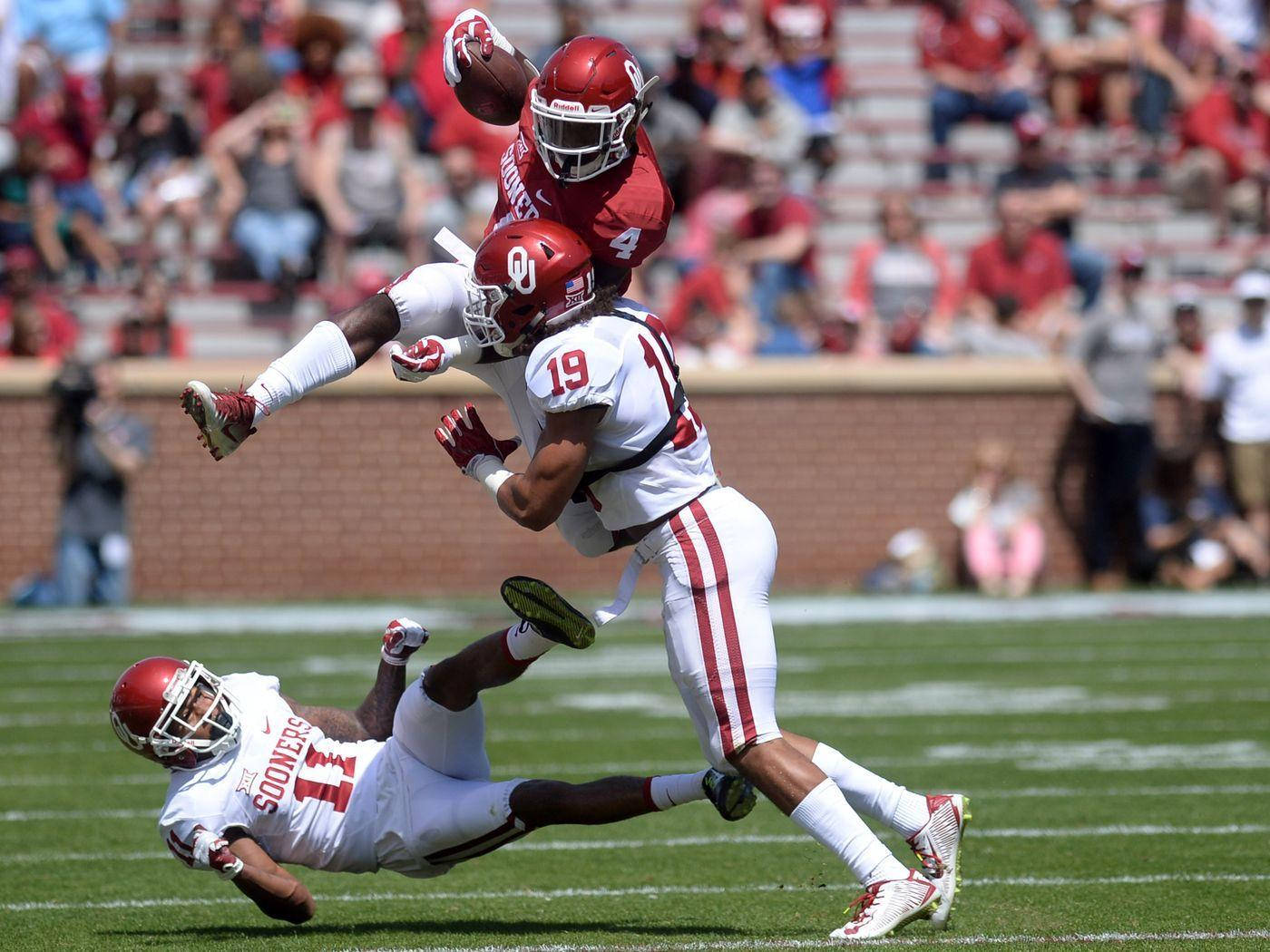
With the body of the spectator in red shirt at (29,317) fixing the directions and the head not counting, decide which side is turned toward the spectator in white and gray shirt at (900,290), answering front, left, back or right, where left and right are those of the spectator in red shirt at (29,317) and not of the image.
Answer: left

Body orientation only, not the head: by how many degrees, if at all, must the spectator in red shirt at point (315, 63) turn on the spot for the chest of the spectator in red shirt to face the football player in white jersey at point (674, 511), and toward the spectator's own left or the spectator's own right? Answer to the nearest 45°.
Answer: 0° — they already face them

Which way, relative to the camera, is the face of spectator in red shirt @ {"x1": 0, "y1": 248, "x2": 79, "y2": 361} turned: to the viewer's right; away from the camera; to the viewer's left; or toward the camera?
toward the camera

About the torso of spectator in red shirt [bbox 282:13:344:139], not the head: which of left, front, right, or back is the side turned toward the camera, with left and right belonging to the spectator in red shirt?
front

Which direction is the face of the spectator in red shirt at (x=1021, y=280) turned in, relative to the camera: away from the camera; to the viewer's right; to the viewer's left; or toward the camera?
toward the camera

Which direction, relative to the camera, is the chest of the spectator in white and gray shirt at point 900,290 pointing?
toward the camera

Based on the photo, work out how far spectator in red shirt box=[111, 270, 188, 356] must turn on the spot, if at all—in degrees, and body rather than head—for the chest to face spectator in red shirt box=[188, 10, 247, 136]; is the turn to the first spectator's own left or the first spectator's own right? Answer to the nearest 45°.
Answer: approximately 180°

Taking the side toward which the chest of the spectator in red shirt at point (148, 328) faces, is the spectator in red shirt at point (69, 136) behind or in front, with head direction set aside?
behind

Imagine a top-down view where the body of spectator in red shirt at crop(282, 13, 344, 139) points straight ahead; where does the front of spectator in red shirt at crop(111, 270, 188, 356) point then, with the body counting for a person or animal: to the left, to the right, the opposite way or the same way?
the same way

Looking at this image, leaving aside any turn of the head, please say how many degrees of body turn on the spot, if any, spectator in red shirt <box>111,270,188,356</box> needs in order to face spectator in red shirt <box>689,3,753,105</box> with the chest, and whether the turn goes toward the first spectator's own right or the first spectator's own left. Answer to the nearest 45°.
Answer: approximately 135° to the first spectator's own left

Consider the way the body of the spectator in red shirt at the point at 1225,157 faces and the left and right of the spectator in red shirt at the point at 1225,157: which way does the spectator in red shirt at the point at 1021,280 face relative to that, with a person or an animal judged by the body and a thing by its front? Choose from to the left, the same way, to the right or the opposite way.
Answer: the same way

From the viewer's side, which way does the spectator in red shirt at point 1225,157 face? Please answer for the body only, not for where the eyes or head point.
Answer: toward the camera

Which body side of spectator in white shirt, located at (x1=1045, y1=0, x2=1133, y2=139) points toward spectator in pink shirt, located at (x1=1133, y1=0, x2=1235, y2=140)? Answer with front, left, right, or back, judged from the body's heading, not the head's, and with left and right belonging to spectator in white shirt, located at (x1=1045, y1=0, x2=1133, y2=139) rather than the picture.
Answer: left

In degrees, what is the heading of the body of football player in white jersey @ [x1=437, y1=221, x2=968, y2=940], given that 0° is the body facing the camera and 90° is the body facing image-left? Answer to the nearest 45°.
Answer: approximately 90°

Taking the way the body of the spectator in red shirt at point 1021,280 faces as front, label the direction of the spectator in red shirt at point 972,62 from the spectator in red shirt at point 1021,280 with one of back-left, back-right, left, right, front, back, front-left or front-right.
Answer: back

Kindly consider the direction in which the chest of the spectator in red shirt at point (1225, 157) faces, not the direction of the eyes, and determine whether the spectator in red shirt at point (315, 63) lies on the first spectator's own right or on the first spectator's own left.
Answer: on the first spectator's own right
